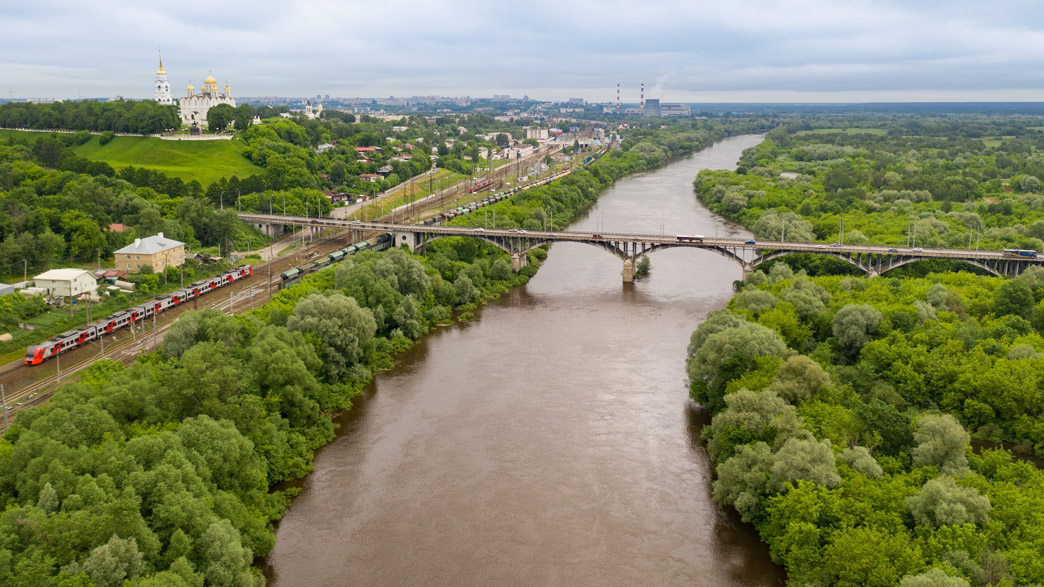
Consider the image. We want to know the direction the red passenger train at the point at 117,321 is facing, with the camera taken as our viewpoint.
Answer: facing the viewer and to the left of the viewer

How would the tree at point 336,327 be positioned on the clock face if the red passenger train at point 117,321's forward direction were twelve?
The tree is roughly at 9 o'clock from the red passenger train.

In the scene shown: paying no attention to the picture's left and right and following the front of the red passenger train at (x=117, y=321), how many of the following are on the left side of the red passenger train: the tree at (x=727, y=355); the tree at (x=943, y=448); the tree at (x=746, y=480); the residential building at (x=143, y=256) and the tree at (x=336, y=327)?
4

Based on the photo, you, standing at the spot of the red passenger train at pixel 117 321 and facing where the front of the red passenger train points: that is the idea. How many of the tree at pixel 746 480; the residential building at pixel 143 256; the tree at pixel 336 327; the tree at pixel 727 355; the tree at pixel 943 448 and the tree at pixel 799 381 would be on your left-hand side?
5

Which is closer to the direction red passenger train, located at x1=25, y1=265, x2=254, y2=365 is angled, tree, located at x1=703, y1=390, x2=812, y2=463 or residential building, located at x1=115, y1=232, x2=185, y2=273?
the tree

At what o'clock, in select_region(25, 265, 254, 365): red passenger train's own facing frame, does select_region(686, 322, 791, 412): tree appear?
The tree is roughly at 9 o'clock from the red passenger train.

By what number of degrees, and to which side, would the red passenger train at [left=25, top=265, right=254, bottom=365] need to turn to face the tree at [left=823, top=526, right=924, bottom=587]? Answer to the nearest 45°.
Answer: approximately 90° to its left

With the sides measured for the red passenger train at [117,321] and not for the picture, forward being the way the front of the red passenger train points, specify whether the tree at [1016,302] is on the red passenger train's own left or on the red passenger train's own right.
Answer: on the red passenger train's own left

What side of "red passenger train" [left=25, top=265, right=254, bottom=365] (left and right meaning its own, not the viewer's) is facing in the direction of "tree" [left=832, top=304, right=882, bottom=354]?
left

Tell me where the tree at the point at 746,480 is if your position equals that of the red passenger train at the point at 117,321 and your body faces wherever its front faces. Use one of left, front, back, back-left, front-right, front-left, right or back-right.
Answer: left

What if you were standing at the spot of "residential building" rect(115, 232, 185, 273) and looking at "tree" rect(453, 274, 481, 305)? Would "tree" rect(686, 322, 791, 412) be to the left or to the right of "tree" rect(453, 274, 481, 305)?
right

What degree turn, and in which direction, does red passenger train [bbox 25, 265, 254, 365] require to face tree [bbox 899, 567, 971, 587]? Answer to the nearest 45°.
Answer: approximately 90° to its left

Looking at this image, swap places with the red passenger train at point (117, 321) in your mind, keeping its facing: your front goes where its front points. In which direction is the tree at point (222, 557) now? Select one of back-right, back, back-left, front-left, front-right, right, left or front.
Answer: front-left

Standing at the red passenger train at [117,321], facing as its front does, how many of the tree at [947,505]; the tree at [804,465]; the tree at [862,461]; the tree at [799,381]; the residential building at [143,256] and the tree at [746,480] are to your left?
5

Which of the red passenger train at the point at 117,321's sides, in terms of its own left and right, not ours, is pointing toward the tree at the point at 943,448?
left
